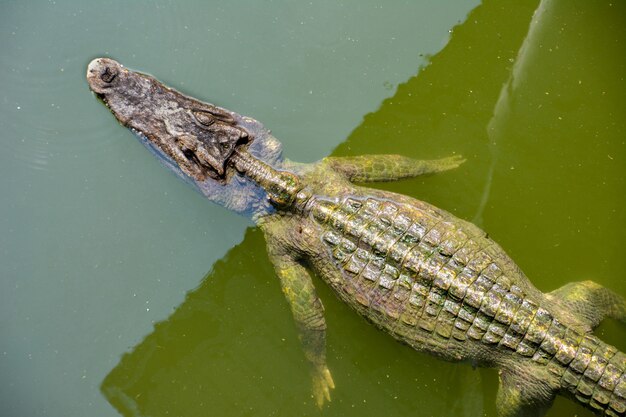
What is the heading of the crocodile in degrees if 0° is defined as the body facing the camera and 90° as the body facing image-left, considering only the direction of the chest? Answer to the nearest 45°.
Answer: approximately 135°
